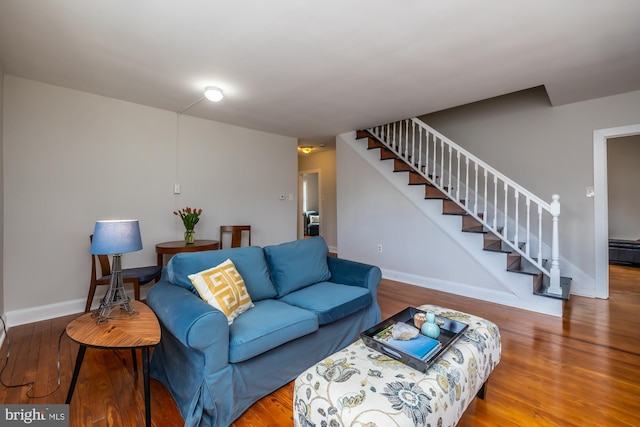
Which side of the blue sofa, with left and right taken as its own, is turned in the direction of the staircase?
left

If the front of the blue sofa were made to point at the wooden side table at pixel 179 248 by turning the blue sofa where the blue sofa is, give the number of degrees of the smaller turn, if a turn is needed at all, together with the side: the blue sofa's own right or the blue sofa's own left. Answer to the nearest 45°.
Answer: approximately 180°

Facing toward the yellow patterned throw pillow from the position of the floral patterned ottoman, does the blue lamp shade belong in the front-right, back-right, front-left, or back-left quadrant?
front-left

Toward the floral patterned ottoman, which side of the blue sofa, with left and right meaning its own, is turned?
front

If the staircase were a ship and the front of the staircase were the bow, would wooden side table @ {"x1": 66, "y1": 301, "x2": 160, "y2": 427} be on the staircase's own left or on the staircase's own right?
on the staircase's own right

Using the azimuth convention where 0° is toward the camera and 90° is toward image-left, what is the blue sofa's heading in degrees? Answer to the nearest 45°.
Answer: approximately 315°

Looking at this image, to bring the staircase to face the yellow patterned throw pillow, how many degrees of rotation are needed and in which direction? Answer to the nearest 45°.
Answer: approximately 90° to its right

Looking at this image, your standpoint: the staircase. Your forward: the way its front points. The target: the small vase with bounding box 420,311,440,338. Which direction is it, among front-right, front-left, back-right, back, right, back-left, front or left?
front-right

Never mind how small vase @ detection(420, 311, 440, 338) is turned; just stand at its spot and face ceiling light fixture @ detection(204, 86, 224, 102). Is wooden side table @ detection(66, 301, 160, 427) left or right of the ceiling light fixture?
left

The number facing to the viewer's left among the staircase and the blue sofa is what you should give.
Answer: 0

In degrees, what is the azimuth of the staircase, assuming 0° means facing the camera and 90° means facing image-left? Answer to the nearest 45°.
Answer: approximately 315°

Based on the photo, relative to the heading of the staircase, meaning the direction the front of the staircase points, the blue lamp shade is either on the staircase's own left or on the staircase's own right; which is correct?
on the staircase's own right

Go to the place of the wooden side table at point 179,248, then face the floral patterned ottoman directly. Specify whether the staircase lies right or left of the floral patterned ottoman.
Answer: left

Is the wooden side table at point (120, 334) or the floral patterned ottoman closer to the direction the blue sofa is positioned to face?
the floral patterned ottoman

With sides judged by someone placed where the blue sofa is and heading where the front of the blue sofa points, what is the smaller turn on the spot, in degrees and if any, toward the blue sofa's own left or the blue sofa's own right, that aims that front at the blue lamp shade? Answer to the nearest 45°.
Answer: approximately 135° to the blue sofa's own right
